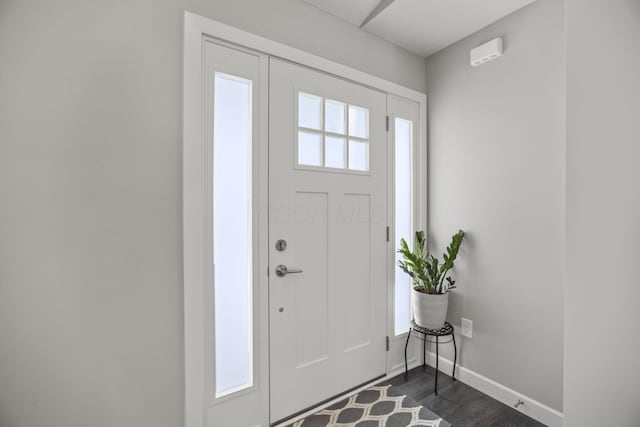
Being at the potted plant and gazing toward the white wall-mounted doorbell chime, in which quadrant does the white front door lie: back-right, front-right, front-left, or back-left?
back-right

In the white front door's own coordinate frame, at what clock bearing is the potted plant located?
The potted plant is roughly at 10 o'clock from the white front door.

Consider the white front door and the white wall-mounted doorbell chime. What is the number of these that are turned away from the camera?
0

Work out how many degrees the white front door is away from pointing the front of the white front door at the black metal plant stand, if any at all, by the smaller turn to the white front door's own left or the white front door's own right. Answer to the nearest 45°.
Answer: approximately 45° to the white front door's own left

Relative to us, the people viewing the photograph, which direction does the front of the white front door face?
facing the viewer and to the right of the viewer

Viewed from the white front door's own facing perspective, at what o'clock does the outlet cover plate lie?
The outlet cover plate is roughly at 10 o'clock from the white front door.
